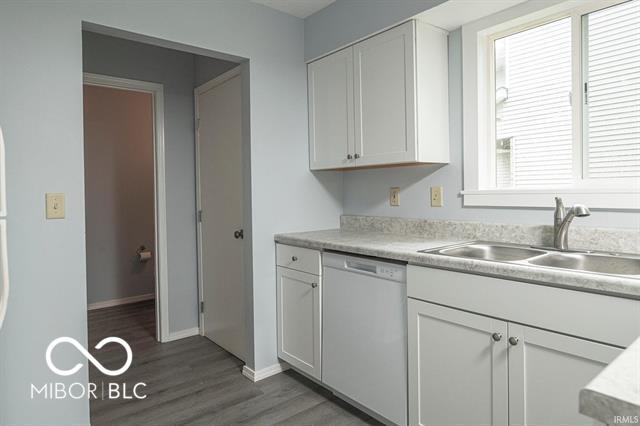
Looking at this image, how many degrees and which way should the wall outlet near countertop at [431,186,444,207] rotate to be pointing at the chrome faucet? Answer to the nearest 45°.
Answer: approximately 90° to its left

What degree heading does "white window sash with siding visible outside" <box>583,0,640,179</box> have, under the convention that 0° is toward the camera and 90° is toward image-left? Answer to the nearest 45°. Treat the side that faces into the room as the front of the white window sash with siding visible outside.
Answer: approximately 45°

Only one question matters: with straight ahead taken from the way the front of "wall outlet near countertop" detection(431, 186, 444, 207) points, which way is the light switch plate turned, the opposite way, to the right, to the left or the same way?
to the left

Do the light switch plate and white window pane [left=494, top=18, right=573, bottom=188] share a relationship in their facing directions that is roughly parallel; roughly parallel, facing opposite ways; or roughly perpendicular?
roughly perpendicular

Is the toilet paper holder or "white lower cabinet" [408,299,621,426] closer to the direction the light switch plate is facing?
the white lower cabinet
